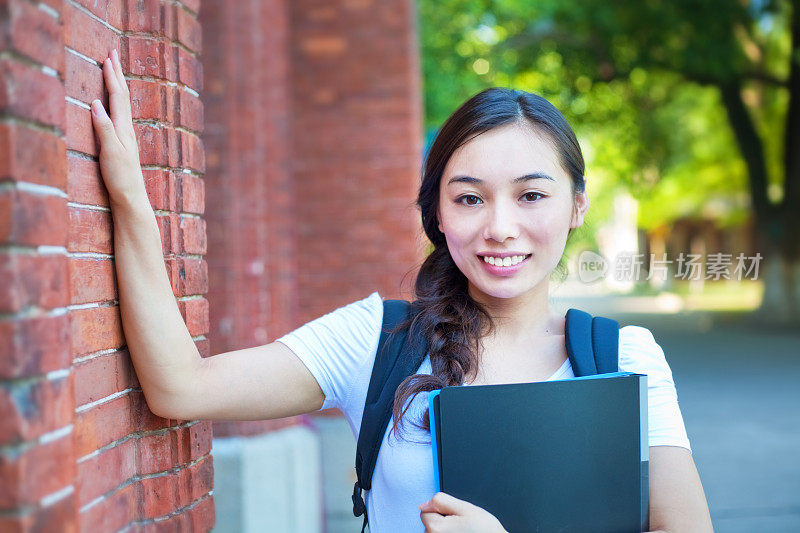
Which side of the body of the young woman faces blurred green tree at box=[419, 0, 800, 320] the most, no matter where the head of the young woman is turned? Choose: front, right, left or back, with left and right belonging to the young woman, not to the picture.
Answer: back

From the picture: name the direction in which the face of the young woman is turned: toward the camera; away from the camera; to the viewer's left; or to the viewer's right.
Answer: toward the camera

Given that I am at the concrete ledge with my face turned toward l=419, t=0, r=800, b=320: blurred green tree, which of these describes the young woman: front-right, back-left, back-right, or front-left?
back-right

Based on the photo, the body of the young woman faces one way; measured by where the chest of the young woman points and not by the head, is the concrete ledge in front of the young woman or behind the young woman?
behind

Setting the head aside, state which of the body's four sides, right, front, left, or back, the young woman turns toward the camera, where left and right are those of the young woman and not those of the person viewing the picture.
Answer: front
